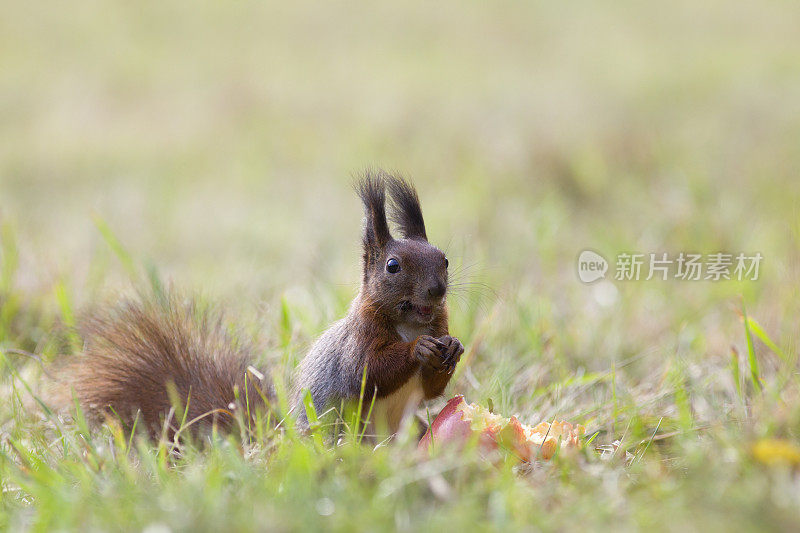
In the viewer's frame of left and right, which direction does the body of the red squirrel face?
facing the viewer and to the right of the viewer
